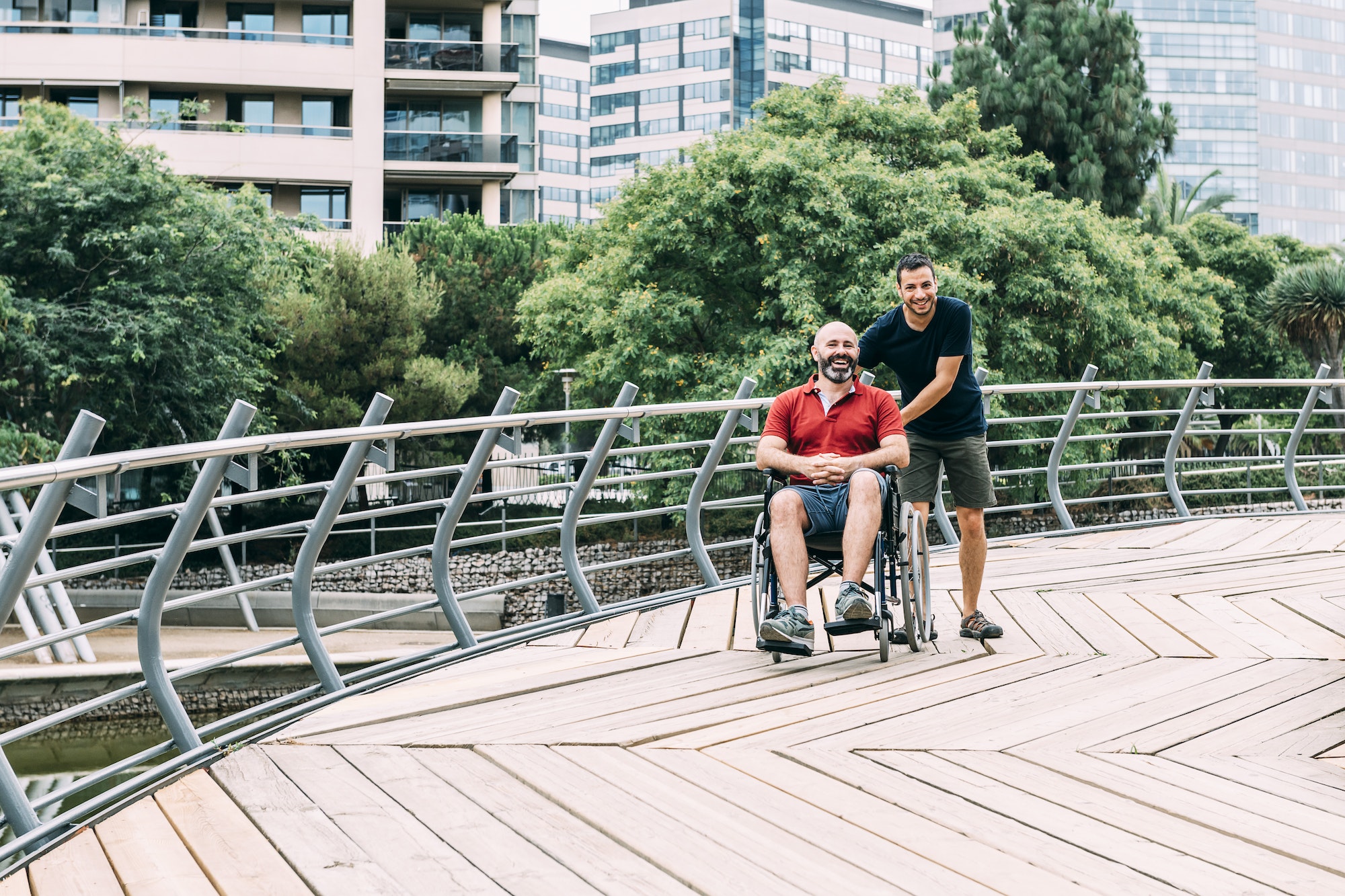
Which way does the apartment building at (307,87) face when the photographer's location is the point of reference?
facing the viewer

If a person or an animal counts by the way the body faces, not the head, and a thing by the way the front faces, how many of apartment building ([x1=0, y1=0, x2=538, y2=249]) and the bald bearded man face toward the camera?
2

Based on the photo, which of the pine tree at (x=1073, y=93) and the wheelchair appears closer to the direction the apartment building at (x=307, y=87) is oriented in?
the wheelchair

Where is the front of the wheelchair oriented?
toward the camera

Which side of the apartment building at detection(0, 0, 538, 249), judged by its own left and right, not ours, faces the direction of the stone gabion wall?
front

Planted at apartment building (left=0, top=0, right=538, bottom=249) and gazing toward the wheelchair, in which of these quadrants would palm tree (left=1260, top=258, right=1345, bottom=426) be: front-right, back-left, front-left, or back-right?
front-left

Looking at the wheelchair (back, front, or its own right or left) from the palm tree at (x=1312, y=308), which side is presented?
back
